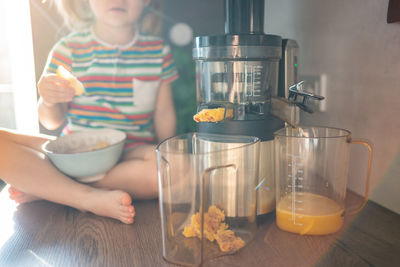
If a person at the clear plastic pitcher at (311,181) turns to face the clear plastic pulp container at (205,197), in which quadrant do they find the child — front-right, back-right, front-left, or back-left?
front-right

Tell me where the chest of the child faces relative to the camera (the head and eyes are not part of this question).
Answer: toward the camera
